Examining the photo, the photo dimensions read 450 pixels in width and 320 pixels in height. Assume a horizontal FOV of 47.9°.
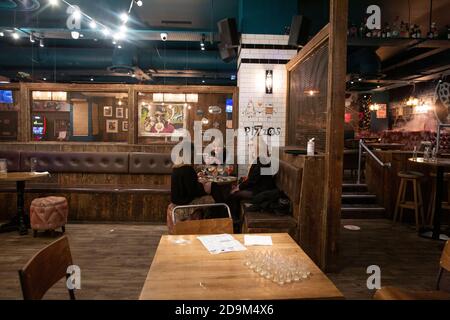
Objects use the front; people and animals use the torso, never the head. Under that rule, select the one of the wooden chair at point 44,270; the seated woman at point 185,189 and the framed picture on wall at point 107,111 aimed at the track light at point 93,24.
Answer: the framed picture on wall

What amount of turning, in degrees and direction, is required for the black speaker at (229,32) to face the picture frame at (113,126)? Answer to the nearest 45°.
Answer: approximately 90° to its right

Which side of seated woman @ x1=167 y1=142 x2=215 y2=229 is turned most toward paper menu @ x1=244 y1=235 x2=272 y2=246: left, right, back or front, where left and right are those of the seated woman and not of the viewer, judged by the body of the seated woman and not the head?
right

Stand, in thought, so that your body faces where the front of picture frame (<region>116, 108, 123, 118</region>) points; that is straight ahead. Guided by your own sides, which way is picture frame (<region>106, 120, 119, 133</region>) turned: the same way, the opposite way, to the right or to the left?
the same way

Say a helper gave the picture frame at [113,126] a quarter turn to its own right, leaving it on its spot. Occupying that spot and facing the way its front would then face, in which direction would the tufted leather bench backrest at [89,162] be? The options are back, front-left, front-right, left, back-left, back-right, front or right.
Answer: left

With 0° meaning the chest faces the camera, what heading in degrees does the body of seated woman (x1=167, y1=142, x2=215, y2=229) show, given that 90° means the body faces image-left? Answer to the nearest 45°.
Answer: approximately 270°

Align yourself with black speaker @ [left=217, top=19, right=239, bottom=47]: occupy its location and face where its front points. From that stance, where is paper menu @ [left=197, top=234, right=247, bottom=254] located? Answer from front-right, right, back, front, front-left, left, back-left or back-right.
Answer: front-left

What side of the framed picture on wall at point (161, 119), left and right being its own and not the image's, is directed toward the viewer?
front

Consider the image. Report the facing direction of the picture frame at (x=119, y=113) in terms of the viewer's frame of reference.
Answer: facing the viewer

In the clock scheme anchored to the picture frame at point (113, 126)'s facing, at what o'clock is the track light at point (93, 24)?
The track light is roughly at 12 o'clock from the picture frame.
